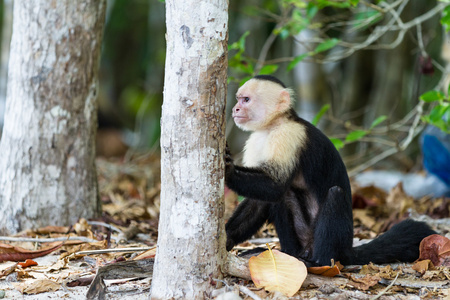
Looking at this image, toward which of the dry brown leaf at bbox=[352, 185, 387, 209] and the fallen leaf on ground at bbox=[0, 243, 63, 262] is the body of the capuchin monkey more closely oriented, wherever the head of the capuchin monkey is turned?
the fallen leaf on ground

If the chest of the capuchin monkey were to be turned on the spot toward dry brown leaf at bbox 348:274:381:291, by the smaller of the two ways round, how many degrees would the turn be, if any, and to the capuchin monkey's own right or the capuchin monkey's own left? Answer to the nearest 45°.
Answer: approximately 135° to the capuchin monkey's own left

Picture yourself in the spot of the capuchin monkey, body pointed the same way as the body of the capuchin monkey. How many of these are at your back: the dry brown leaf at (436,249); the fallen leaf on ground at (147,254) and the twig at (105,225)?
1

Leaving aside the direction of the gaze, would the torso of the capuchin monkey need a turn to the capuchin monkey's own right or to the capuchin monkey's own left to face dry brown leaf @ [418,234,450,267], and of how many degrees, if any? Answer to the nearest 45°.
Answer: approximately 180°

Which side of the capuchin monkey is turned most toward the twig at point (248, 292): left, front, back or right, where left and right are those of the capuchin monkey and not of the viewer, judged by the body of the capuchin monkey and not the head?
left

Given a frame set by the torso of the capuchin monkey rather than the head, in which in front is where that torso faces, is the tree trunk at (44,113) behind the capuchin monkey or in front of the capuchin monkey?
in front

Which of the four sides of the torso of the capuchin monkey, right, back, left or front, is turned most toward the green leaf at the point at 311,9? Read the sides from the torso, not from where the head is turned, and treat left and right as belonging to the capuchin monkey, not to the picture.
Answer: right

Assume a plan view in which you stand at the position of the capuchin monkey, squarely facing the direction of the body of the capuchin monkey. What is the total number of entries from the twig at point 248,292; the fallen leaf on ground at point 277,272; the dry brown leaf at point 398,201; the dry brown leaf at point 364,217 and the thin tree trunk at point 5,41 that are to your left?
2

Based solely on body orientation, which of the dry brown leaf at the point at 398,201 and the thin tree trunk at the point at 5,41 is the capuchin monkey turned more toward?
the thin tree trunk

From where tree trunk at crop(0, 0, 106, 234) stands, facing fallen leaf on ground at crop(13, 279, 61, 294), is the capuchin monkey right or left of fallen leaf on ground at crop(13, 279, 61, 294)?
left

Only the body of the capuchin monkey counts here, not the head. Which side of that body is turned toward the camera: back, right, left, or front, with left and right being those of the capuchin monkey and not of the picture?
left

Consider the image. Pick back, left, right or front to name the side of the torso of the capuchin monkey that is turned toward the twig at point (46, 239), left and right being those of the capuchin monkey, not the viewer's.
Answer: front

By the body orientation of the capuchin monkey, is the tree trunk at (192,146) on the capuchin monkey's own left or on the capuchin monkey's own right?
on the capuchin monkey's own left
